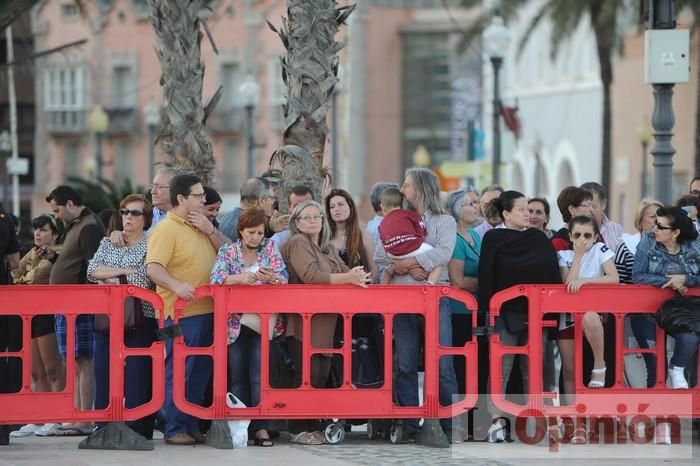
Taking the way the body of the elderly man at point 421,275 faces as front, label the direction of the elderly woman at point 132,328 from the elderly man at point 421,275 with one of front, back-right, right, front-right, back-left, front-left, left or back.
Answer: front-right

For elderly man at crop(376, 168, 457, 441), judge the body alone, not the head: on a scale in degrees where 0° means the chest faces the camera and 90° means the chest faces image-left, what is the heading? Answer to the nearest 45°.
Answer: approximately 45°

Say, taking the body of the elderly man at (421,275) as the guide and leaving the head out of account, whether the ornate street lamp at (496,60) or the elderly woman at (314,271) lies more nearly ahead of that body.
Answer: the elderly woman

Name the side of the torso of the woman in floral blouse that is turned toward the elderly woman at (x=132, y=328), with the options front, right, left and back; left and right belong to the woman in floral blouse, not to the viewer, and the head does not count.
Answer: right

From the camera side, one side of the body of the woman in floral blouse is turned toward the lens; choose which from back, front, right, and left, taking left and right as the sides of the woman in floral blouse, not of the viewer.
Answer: front

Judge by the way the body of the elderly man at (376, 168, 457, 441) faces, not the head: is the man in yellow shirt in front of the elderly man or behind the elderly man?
in front

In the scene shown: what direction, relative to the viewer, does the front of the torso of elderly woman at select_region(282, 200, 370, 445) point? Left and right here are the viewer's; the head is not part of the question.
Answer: facing the viewer and to the right of the viewer

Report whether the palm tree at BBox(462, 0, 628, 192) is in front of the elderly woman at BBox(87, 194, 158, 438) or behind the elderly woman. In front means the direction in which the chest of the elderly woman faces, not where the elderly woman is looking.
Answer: behind

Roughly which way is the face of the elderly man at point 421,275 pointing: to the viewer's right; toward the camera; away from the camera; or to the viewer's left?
to the viewer's left

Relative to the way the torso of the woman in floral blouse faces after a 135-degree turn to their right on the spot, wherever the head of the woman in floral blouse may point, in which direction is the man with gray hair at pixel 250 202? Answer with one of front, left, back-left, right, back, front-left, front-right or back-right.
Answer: front-right

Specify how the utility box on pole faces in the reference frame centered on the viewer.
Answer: facing the viewer
